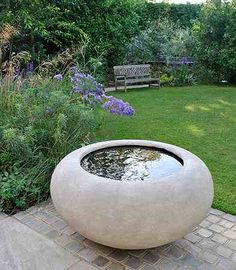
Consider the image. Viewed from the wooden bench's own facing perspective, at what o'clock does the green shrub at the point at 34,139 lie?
The green shrub is roughly at 2 o'clock from the wooden bench.

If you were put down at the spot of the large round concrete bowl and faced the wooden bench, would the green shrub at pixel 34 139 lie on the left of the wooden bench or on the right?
left

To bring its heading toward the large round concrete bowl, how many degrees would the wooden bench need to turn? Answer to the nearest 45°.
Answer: approximately 45° to its right

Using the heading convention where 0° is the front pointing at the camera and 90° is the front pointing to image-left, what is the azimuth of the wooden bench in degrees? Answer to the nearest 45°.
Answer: approximately 315°

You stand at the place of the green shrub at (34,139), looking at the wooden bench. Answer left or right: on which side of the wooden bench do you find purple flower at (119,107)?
right
